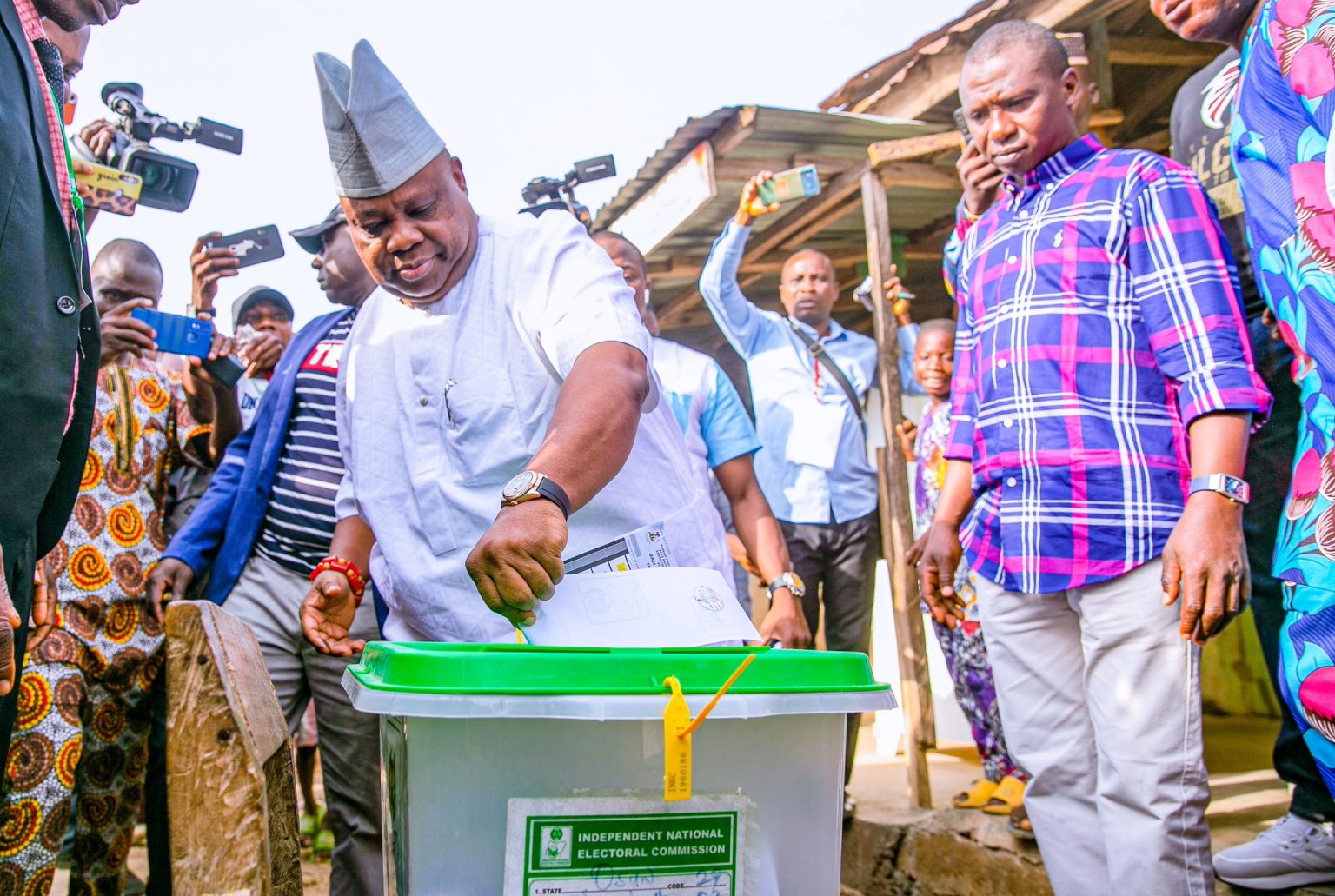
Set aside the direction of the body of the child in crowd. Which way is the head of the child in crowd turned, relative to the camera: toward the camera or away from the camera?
toward the camera

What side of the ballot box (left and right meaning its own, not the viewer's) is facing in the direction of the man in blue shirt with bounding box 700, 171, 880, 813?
back

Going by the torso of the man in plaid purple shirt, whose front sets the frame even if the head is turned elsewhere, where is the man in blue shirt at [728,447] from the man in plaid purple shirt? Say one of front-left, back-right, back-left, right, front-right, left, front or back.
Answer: right

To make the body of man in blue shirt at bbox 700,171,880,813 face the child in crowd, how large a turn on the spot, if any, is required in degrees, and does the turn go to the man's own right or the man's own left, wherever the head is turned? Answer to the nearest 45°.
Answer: approximately 45° to the man's own left

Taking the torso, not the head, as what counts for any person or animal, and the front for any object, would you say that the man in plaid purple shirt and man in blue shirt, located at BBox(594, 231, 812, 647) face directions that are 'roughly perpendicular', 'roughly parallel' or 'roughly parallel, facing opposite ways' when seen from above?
roughly parallel

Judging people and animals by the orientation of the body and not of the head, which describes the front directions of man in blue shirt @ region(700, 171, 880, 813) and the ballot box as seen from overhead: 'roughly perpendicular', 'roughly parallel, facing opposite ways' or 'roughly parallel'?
roughly parallel

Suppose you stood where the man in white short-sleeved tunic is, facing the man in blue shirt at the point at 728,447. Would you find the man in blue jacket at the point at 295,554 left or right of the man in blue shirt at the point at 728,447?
left

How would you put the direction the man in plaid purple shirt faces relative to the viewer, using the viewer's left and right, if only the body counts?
facing the viewer and to the left of the viewer

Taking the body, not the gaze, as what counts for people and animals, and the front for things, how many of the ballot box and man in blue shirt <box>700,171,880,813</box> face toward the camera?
2

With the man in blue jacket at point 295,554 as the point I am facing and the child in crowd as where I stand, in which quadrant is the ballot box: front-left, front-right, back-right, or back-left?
front-left

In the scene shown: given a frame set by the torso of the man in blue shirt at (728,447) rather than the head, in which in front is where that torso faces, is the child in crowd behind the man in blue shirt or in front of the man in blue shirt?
behind

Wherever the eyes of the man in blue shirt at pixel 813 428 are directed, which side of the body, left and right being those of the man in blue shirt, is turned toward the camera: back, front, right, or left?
front

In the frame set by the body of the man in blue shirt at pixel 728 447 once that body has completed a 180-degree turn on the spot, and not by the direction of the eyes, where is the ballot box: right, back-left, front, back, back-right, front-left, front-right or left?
back-right

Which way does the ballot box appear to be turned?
toward the camera
